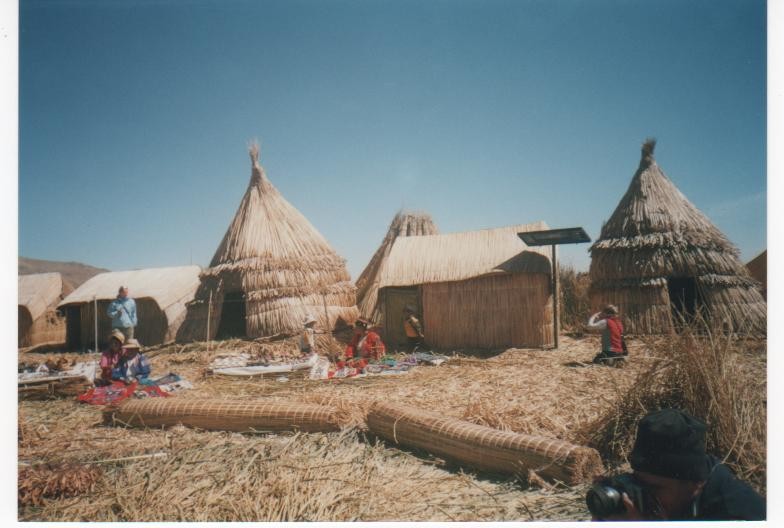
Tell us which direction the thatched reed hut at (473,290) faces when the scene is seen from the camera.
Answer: facing the viewer

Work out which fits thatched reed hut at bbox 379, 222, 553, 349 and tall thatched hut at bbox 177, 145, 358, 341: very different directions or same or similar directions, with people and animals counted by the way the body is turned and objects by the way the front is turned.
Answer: same or similar directions

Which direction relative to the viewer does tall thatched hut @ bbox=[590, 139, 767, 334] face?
toward the camera

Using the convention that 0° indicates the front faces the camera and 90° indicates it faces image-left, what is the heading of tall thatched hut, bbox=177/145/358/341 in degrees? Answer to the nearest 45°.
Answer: approximately 45°

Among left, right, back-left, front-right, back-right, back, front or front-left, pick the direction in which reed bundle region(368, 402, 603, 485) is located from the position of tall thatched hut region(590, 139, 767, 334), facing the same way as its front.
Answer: front

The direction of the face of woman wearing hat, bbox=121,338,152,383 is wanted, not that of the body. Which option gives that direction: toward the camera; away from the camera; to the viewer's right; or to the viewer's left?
toward the camera

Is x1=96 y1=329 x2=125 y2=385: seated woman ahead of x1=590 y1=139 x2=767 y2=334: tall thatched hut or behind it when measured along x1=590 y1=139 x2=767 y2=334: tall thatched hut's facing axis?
ahead

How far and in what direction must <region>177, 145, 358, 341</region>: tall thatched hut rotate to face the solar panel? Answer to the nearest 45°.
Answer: approximately 90° to its left

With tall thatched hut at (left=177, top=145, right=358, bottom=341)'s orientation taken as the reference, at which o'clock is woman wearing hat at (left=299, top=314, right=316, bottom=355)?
The woman wearing hat is roughly at 10 o'clock from the tall thatched hut.

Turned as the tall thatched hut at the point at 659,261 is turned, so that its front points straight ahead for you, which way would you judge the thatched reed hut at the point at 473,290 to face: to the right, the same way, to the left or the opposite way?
the same way

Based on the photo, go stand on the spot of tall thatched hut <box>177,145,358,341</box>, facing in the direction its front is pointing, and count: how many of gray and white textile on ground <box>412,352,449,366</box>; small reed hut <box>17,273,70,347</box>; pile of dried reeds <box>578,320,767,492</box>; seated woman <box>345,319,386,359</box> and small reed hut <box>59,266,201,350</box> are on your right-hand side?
2

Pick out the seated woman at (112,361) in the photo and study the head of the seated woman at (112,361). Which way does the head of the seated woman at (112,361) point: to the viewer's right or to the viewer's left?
to the viewer's right

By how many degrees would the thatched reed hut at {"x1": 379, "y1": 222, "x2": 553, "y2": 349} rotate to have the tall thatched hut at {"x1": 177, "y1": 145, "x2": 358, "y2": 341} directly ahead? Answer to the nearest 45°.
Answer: approximately 90° to its right

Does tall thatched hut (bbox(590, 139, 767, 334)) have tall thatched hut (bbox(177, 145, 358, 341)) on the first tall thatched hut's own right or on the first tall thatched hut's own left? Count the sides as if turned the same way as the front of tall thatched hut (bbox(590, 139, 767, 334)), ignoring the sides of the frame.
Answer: on the first tall thatched hut's own right

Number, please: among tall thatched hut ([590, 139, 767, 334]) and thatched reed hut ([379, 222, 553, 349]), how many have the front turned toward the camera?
2

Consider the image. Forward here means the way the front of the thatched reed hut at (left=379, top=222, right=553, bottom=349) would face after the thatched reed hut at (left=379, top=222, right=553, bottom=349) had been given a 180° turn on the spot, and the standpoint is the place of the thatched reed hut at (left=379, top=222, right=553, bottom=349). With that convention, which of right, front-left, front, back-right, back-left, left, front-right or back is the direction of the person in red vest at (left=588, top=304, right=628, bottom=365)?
back-right
